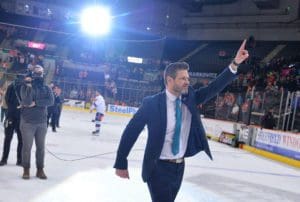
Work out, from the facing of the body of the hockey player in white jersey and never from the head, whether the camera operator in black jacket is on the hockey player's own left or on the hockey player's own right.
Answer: on the hockey player's own left

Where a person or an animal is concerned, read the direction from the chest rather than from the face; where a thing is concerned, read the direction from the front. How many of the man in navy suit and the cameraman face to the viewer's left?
0

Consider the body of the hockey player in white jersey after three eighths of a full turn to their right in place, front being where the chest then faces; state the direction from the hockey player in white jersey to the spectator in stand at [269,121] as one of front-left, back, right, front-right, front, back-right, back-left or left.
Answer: front-right

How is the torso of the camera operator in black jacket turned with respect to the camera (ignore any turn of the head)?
to the viewer's right

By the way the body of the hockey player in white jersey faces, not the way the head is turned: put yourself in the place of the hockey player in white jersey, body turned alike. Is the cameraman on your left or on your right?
on your left

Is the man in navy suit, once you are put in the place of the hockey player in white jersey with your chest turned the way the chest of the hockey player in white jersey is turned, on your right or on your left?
on your left

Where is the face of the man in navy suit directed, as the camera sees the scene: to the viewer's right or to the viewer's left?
to the viewer's right
